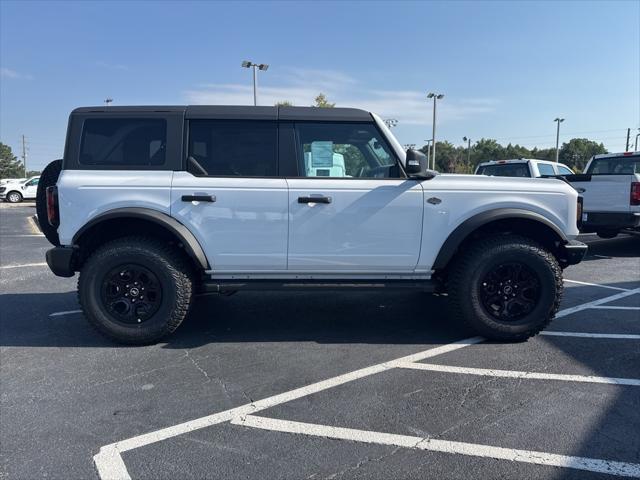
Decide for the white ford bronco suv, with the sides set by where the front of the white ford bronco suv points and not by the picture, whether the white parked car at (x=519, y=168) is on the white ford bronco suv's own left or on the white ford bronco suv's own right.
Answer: on the white ford bronco suv's own left

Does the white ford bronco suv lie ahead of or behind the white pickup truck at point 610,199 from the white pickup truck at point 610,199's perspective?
behind

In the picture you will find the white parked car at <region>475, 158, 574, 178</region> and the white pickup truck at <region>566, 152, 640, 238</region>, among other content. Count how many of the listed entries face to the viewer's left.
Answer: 0

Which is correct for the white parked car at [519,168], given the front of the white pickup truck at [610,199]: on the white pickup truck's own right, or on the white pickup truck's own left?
on the white pickup truck's own left

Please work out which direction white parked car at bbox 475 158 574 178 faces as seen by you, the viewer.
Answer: facing away from the viewer and to the right of the viewer

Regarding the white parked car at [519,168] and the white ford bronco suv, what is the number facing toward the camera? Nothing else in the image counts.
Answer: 0

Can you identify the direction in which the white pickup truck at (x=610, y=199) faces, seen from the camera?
facing away from the viewer and to the right of the viewer

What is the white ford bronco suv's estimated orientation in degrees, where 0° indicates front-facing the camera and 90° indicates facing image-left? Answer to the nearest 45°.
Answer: approximately 270°

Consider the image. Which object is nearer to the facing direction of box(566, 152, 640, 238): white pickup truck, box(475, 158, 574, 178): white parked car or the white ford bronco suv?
the white parked car
